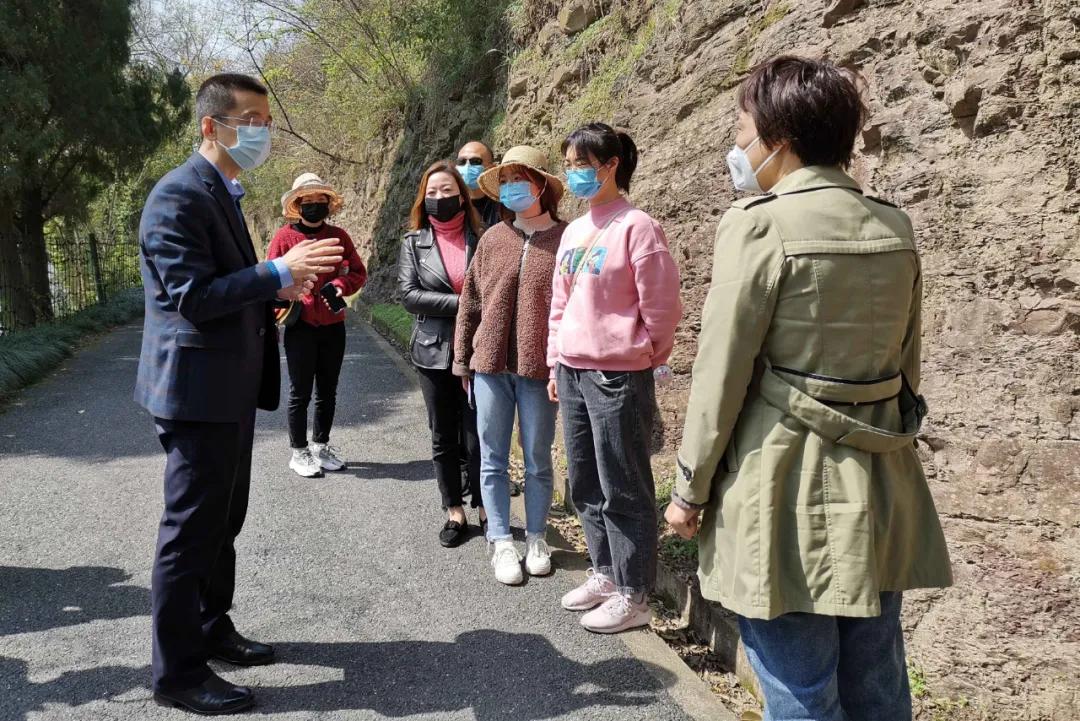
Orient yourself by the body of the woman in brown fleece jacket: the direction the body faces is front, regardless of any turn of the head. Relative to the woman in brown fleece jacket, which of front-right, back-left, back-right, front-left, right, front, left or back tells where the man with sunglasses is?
back

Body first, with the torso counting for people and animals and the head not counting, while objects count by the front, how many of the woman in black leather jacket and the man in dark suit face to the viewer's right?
1

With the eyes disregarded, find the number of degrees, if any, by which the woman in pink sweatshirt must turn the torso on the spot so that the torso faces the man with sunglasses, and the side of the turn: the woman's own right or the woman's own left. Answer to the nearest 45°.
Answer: approximately 90° to the woman's own right

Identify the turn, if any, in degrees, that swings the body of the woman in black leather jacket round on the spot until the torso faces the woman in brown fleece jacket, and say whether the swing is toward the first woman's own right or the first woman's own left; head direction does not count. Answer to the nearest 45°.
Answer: approximately 45° to the first woman's own left

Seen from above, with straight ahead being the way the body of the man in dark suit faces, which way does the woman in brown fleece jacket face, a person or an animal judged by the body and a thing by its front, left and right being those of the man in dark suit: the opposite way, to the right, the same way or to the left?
to the right

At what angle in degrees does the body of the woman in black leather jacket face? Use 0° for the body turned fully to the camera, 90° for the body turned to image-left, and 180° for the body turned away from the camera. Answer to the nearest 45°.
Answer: approximately 0°

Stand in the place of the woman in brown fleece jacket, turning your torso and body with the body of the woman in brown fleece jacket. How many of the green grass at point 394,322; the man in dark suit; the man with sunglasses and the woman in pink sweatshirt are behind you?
2

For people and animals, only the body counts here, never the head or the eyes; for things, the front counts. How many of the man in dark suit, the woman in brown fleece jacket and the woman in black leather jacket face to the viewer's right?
1

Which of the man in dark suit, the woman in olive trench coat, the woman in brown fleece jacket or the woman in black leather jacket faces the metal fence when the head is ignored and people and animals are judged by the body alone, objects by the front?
the woman in olive trench coat

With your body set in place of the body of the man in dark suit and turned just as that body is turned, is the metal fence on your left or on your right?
on your left

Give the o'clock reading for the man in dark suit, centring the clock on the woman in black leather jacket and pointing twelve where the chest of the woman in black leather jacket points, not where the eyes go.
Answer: The man in dark suit is roughly at 1 o'clock from the woman in black leather jacket.

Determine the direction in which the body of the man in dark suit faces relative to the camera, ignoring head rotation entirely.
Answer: to the viewer's right
